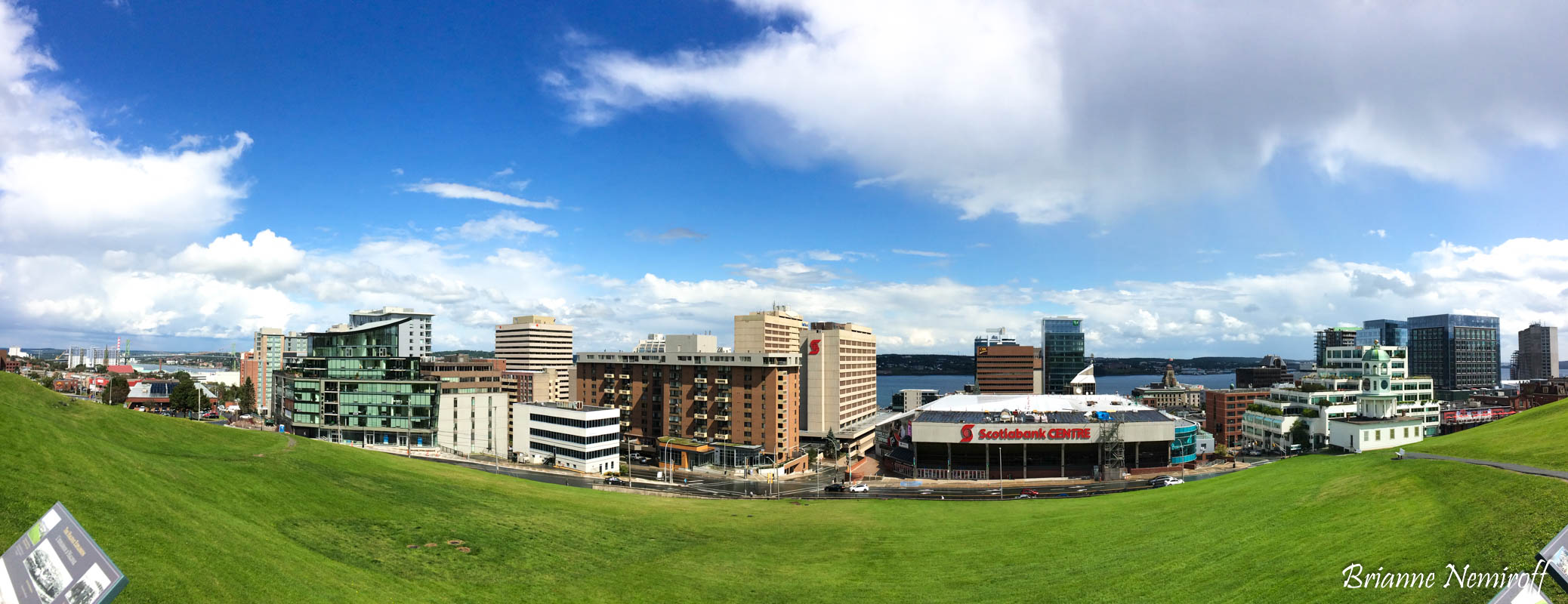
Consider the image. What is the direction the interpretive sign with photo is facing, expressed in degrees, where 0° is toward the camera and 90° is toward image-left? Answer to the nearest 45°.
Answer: approximately 45°
